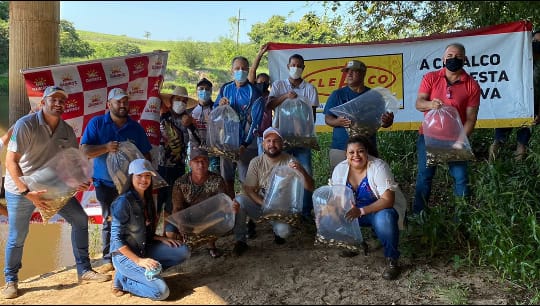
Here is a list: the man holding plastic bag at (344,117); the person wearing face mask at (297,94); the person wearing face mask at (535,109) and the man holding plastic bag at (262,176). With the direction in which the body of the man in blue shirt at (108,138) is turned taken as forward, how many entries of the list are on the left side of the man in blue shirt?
4

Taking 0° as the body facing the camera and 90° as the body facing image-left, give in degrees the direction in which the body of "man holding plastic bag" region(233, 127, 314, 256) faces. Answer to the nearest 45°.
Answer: approximately 0°

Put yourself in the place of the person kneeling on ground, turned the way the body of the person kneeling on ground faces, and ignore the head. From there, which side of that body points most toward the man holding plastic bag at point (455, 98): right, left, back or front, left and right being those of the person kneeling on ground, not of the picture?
left

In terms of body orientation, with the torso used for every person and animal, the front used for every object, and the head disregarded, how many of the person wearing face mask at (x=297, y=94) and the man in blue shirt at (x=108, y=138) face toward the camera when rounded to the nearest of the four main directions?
2

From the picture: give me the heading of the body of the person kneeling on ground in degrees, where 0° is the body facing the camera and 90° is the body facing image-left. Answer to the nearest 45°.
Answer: approximately 0°
